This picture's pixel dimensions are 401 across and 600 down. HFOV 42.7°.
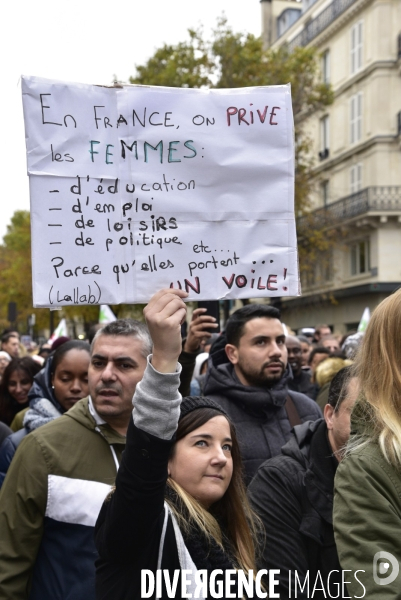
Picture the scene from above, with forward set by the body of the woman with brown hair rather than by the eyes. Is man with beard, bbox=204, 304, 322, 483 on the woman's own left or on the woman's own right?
on the woman's own left

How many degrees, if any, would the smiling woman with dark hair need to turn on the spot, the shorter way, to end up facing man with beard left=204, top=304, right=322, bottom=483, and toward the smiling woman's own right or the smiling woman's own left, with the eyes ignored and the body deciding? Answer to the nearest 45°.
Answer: approximately 45° to the smiling woman's own left

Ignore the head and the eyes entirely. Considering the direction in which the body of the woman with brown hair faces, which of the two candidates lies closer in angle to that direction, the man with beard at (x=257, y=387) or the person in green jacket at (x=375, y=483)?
the person in green jacket

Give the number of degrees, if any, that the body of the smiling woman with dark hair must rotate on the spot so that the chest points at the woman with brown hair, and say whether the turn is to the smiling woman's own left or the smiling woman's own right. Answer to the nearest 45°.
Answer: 0° — they already face them

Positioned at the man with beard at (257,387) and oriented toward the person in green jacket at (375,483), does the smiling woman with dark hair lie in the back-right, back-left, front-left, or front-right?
back-right

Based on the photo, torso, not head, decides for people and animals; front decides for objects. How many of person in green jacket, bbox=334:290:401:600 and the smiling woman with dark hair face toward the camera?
1

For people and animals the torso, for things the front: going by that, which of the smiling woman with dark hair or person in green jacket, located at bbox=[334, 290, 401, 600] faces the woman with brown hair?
the smiling woman with dark hair
